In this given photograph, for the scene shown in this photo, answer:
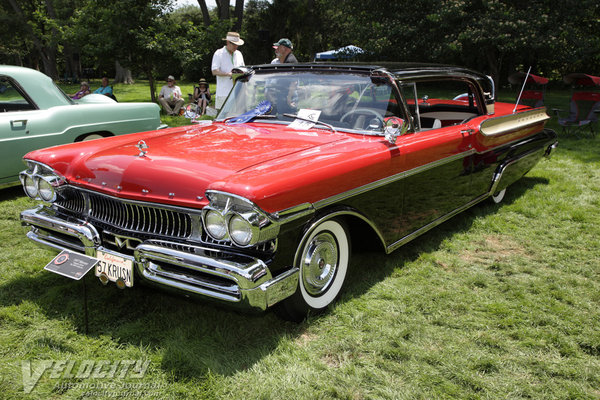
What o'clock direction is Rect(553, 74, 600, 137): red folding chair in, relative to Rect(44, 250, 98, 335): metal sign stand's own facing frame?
The red folding chair is roughly at 7 o'clock from the metal sign stand.

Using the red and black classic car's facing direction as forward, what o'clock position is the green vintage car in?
The green vintage car is roughly at 3 o'clock from the red and black classic car.

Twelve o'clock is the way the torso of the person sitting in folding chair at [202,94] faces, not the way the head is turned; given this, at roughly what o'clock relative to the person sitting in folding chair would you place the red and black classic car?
The red and black classic car is roughly at 12 o'clock from the person sitting in folding chair.

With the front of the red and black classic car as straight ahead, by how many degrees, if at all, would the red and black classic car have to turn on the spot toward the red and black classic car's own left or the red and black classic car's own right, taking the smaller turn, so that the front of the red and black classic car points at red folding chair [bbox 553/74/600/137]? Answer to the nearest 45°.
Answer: approximately 180°

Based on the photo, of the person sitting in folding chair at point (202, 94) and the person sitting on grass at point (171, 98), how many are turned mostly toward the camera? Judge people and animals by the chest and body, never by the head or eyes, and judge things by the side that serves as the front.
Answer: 2

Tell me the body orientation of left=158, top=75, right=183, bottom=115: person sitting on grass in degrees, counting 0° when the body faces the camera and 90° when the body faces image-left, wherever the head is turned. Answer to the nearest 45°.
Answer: approximately 0°

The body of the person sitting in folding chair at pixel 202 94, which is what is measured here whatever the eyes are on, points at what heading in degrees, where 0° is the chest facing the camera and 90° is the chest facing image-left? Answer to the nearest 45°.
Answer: approximately 0°

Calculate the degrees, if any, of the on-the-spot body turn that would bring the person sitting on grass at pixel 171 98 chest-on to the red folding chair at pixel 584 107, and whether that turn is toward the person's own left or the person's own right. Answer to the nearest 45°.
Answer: approximately 45° to the person's own left

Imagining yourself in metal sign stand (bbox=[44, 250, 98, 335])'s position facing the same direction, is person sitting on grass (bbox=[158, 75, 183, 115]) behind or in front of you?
behind
